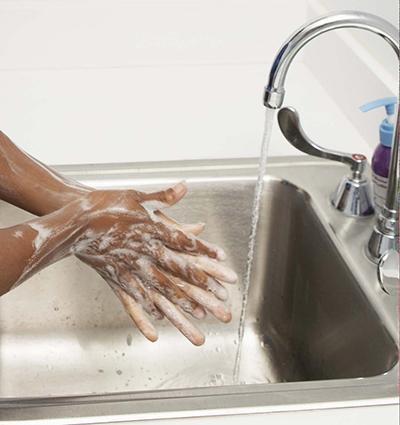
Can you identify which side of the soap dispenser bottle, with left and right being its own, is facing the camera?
left
